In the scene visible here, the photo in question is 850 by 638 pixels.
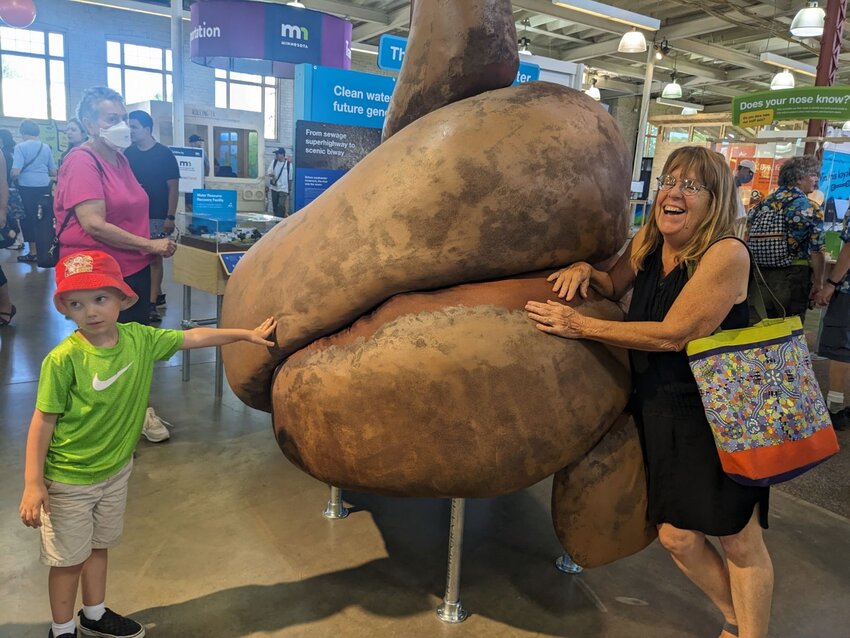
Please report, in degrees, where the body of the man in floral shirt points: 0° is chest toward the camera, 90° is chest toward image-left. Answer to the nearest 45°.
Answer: approximately 225°

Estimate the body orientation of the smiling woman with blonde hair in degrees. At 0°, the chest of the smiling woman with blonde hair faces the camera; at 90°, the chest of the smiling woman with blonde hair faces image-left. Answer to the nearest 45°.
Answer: approximately 45°

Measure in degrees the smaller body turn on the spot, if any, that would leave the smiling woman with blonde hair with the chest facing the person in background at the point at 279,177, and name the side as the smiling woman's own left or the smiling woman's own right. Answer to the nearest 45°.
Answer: approximately 90° to the smiling woman's own right

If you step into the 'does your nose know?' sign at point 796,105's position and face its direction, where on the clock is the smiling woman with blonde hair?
The smiling woman with blonde hair is roughly at 12 o'clock from the 'does your nose know?' sign.

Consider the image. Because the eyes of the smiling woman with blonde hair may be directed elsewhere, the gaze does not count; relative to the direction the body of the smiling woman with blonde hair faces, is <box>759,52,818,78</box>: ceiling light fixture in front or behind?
behind

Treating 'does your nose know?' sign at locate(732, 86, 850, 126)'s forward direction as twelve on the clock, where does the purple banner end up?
The purple banner is roughly at 2 o'clock from the 'does your nose know?' sign.

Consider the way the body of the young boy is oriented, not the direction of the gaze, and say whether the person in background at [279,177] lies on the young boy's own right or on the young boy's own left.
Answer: on the young boy's own left

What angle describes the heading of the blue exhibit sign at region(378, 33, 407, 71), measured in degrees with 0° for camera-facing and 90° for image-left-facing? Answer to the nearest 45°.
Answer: approximately 0°

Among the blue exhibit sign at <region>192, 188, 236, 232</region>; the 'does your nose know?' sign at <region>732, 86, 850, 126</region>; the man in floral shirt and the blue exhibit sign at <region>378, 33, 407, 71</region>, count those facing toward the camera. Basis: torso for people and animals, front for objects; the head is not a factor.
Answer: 3

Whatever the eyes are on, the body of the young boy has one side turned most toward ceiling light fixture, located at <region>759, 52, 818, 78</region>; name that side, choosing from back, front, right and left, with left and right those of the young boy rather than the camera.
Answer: left

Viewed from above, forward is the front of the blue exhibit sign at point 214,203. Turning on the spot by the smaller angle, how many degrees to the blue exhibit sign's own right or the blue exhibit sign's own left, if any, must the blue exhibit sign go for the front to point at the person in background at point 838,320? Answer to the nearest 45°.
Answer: approximately 90° to the blue exhibit sign's own left

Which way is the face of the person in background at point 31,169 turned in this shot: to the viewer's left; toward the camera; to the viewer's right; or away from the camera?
away from the camera

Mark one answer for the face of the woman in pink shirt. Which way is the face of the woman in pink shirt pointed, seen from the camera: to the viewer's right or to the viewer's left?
to the viewer's right
